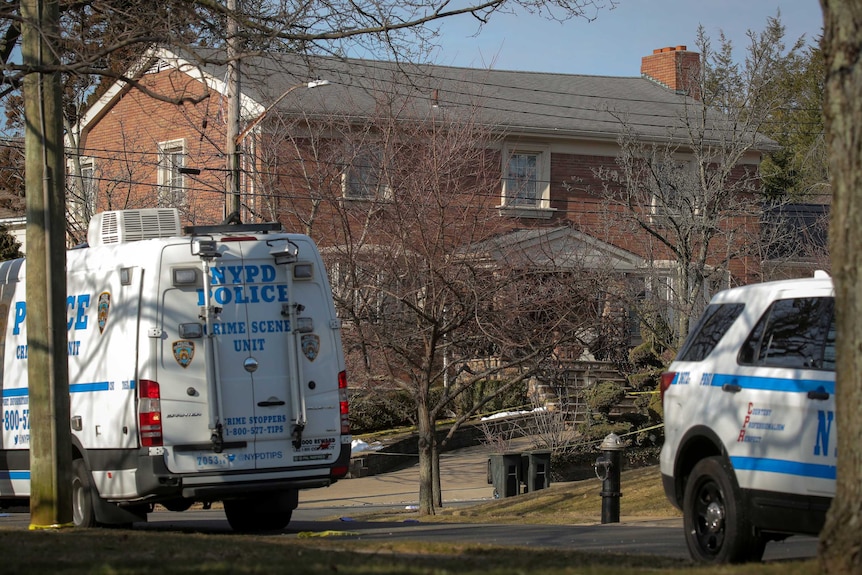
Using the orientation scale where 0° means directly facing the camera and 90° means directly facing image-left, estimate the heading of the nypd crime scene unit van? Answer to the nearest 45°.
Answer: approximately 135°

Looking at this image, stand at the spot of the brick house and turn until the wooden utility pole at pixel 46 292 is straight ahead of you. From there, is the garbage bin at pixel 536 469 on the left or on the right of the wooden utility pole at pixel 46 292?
left

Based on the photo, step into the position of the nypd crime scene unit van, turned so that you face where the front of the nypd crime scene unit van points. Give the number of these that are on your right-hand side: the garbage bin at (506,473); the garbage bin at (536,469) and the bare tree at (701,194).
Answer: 3

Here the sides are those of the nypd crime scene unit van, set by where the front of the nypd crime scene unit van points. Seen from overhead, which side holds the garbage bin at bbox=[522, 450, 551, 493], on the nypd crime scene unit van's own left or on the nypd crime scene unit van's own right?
on the nypd crime scene unit van's own right

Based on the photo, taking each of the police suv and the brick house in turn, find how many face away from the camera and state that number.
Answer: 0

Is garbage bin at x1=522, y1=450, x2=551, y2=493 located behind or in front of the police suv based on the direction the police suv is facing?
behind

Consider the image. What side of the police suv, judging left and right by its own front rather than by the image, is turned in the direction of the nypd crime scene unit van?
back

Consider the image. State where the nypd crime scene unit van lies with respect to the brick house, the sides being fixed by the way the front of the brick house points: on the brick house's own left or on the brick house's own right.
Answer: on the brick house's own right

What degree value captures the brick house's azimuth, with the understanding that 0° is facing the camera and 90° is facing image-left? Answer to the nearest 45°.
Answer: approximately 315°
